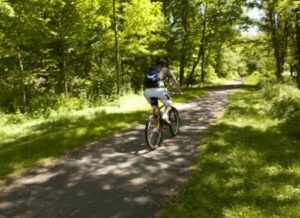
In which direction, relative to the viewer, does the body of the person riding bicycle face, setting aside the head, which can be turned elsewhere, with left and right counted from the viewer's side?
facing away from the viewer and to the right of the viewer

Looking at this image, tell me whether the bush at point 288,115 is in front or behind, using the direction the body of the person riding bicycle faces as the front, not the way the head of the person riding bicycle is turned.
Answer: in front
